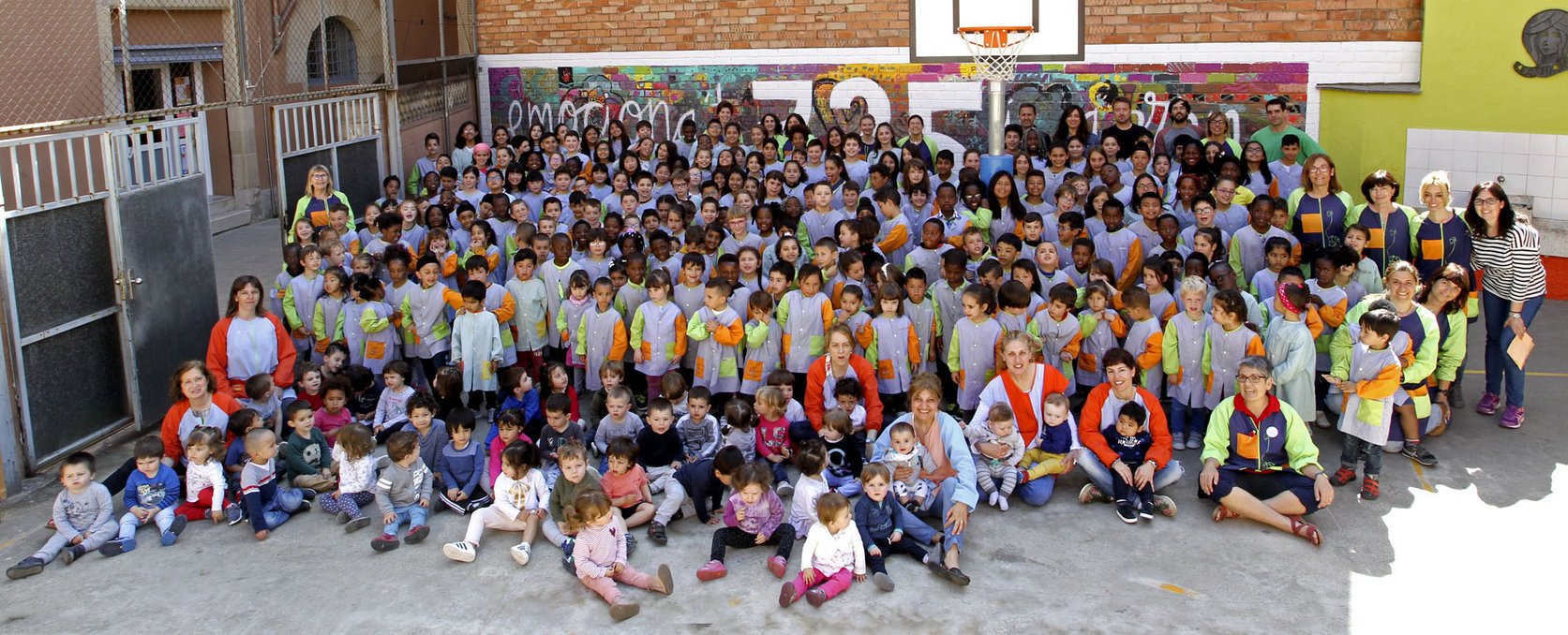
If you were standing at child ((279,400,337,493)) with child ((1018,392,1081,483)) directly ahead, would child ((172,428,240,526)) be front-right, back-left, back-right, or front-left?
back-right

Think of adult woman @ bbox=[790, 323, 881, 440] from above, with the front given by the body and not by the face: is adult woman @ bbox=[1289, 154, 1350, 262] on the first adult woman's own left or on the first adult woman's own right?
on the first adult woman's own left

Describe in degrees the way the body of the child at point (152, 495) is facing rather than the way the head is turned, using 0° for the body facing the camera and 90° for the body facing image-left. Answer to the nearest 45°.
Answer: approximately 0°

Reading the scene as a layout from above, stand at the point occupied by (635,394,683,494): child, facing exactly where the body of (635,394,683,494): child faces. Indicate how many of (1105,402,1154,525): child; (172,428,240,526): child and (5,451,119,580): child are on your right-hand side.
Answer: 2

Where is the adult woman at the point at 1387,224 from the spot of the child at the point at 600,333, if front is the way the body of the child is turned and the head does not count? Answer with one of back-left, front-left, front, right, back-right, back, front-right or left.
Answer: left

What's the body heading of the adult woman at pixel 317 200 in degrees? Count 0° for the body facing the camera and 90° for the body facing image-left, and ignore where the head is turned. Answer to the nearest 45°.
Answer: approximately 0°
